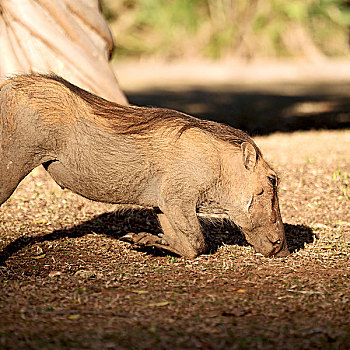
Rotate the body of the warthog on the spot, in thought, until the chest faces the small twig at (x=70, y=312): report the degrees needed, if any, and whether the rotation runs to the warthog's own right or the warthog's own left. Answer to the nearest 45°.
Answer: approximately 135° to the warthog's own right

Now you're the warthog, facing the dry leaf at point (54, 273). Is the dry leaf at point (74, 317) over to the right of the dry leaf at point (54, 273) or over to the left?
left

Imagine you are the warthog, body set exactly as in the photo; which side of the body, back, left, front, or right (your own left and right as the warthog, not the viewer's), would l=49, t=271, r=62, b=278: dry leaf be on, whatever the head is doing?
back

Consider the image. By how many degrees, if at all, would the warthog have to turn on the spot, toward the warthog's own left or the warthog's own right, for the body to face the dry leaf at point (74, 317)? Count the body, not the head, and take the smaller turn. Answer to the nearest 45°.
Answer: approximately 135° to the warthog's own right

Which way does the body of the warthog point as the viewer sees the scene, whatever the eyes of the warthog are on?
to the viewer's right
